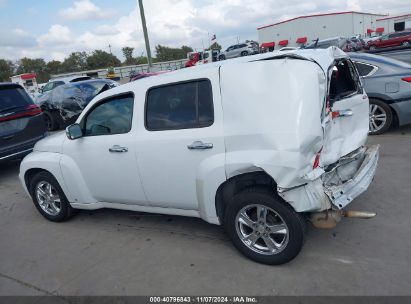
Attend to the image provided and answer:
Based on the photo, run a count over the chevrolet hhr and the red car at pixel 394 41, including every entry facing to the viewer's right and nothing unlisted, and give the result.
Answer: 0

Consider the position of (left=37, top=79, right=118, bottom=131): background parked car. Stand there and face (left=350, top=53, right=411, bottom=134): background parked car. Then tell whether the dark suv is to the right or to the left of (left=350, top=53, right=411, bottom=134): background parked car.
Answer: right

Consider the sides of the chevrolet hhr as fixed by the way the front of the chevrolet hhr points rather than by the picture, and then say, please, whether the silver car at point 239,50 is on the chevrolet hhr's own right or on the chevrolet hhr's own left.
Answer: on the chevrolet hhr's own right

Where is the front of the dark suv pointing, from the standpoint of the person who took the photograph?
facing away from the viewer and to the left of the viewer

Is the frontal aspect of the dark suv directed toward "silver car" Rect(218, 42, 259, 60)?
no

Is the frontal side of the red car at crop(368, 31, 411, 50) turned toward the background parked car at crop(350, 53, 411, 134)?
no

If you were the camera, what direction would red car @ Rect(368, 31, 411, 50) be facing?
facing to the left of the viewer

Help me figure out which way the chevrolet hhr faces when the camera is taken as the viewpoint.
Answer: facing away from the viewer and to the left of the viewer

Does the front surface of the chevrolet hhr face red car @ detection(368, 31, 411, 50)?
no

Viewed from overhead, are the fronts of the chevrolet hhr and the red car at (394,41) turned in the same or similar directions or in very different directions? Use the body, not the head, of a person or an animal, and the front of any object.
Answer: same or similar directions

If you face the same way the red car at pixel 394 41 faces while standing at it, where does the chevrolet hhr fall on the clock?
The chevrolet hhr is roughly at 9 o'clock from the red car.

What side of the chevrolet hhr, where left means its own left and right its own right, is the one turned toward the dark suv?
front

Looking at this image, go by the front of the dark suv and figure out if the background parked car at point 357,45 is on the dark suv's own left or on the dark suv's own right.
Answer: on the dark suv's own right

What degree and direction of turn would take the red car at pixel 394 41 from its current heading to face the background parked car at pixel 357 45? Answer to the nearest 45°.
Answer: approximately 45° to its left
